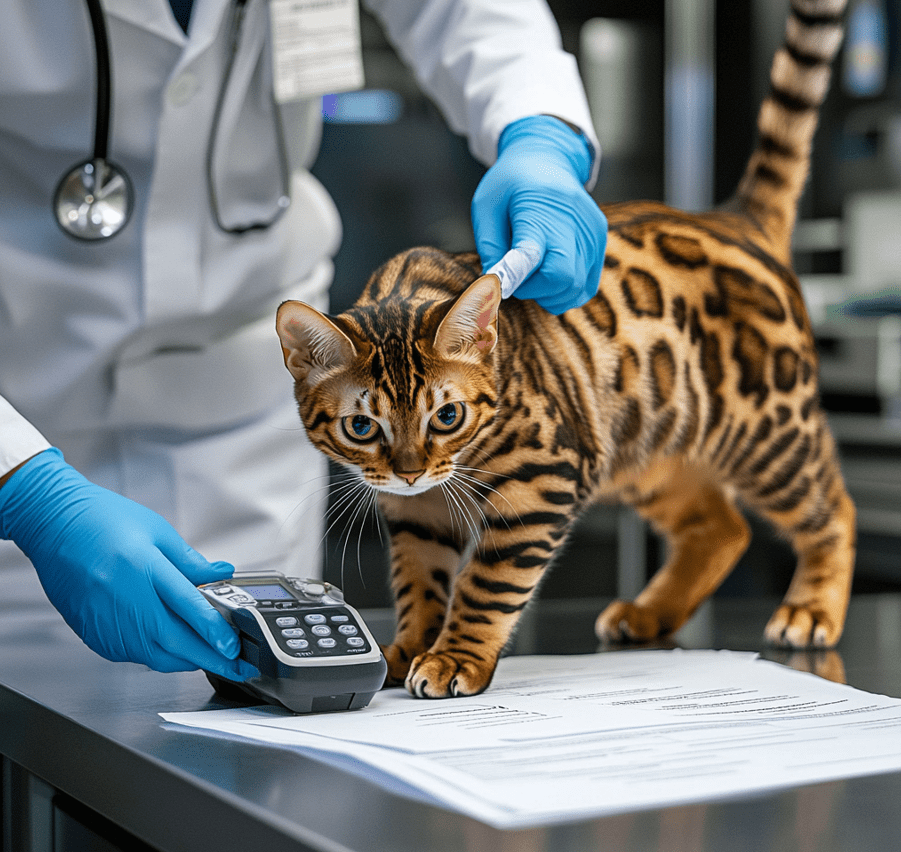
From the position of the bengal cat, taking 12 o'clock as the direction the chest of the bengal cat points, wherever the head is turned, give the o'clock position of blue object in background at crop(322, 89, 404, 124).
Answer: The blue object in background is roughly at 4 o'clock from the bengal cat.

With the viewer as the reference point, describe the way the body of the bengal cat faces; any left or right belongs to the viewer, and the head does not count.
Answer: facing the viewer and to the left of the viewer

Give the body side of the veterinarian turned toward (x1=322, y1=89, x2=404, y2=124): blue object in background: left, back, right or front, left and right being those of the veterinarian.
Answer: back

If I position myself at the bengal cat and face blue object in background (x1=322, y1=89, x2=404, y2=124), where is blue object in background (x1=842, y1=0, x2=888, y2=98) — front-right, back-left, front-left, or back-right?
front-right

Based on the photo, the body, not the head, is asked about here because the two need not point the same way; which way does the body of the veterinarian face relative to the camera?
toward the camera

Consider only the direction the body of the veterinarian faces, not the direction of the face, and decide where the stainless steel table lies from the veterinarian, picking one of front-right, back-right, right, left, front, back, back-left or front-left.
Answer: front

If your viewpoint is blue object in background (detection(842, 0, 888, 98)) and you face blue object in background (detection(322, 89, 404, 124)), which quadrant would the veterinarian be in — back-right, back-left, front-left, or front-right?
front-left

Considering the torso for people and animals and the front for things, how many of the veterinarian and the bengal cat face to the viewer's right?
0
